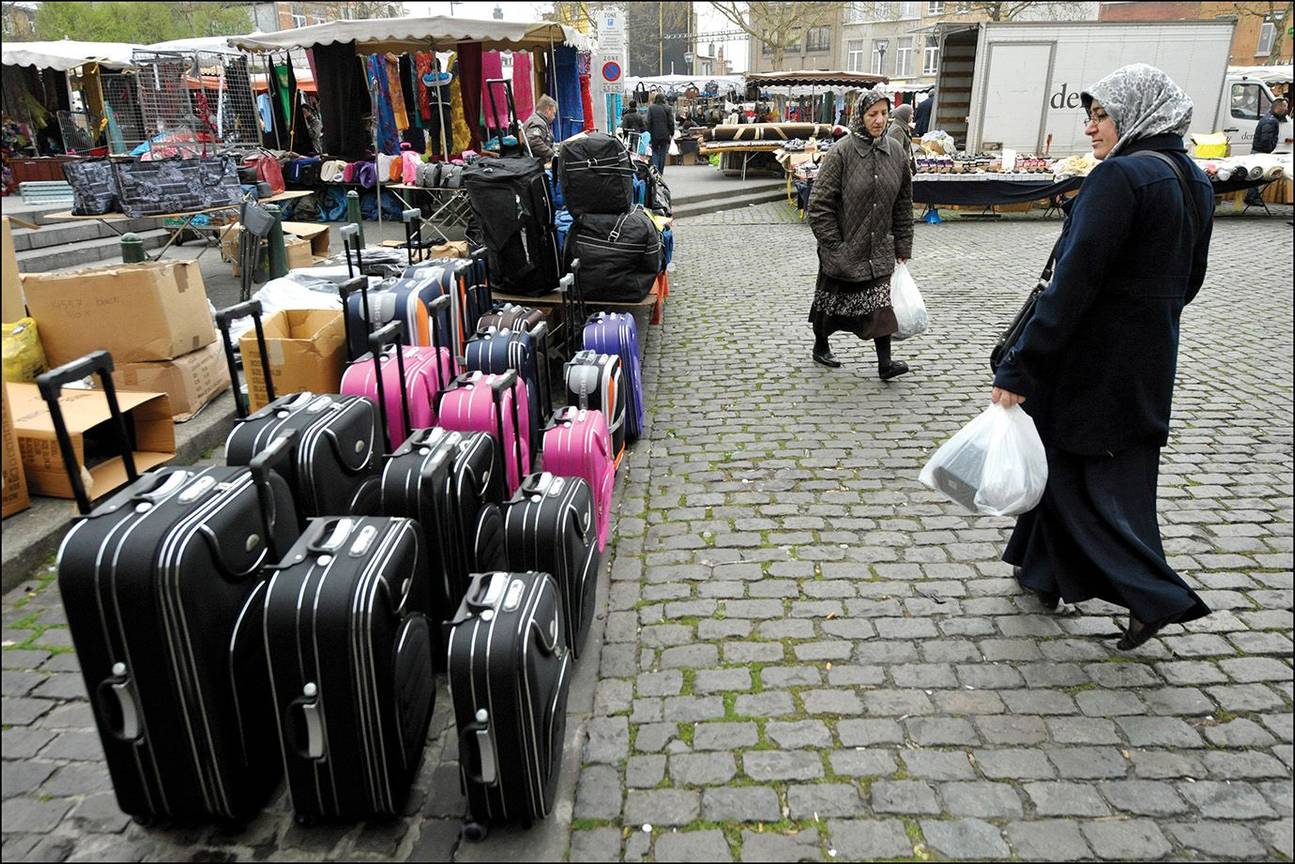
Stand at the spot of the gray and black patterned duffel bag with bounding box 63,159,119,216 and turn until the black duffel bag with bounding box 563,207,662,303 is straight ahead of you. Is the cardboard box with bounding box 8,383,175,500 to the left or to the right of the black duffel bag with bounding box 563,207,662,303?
right

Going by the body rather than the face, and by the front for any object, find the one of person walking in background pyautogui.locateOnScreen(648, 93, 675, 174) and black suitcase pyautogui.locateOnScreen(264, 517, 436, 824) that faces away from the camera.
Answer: the person walking in background

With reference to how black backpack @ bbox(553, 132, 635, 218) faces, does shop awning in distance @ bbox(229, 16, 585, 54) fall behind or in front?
behind

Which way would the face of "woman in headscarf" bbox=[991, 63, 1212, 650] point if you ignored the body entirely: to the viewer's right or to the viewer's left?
to the viewer's left

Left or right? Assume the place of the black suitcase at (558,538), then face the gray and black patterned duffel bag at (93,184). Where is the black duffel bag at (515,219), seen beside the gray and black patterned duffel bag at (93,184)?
right

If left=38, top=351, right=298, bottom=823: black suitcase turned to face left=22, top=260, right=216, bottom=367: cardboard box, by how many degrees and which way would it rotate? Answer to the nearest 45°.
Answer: approximately 135° to its left

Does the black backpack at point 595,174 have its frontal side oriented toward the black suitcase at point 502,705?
yes

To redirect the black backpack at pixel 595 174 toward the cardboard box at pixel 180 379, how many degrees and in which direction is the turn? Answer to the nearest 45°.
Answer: approximately 45° to its right

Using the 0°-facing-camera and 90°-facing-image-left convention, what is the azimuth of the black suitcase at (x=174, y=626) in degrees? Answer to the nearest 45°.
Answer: approximately 315°
